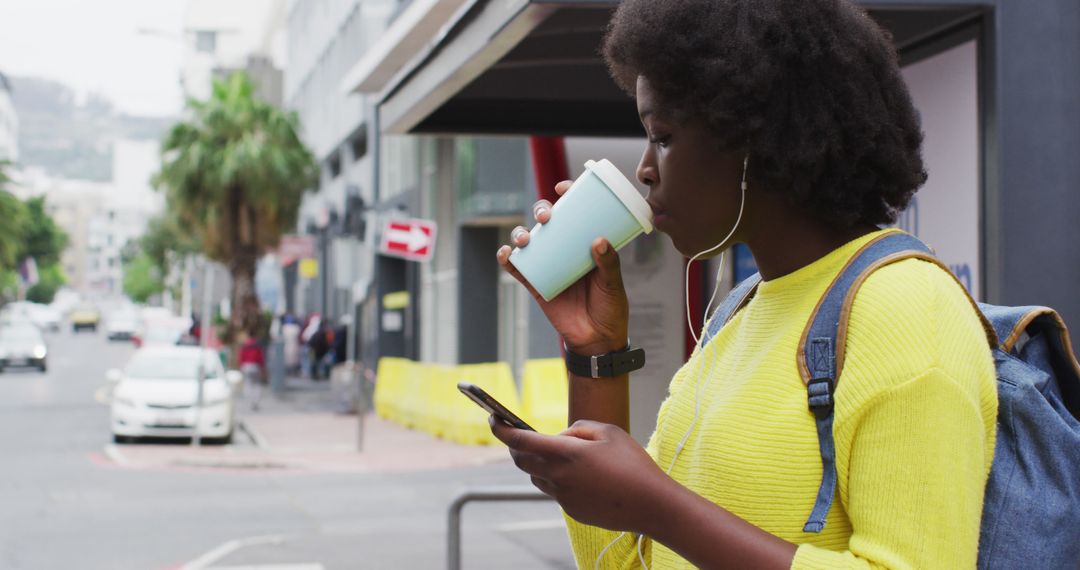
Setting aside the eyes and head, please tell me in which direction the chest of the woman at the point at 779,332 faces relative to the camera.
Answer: to the viewer's left

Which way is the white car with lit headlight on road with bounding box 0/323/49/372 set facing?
toward the camera

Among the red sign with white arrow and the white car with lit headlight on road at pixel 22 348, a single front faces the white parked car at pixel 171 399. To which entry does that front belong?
the white car with lit headlight on road at pixel 22 348

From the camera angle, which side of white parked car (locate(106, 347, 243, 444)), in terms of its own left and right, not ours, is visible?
front

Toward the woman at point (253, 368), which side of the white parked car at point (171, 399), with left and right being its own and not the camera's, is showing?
back

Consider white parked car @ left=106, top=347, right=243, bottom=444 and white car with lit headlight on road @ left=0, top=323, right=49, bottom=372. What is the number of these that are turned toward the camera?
2

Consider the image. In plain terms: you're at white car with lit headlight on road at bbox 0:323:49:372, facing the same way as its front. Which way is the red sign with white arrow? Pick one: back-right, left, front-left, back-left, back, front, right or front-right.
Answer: front

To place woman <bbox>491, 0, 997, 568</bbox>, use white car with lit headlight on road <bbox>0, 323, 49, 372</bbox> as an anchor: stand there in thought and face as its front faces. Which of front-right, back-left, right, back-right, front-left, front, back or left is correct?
front

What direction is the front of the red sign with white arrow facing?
toward the camera

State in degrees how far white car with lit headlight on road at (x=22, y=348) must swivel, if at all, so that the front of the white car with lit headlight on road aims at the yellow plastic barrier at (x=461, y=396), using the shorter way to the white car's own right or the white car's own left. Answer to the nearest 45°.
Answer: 0° — it already faces it

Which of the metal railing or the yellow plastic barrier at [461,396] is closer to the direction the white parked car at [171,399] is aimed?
the metal railing

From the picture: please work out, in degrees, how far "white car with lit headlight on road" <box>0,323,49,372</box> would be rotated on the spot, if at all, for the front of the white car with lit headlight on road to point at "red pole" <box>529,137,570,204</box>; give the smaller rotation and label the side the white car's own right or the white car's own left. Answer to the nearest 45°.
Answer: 0° — it already faces it

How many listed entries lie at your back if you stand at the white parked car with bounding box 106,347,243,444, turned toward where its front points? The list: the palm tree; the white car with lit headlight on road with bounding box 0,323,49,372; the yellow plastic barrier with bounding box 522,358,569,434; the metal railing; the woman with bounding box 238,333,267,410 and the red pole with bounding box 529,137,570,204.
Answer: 3

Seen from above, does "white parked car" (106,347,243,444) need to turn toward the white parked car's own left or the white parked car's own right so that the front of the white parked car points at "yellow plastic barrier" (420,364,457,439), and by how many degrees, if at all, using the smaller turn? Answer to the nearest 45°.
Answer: approximately 90° to the white parked car's own left
